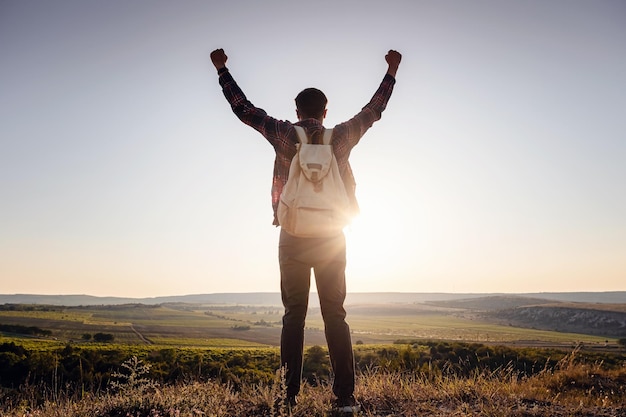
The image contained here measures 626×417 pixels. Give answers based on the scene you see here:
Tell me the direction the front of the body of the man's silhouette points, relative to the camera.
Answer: away from the camera

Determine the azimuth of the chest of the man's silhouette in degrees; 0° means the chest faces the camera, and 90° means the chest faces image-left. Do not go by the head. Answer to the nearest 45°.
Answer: approximately 180°
